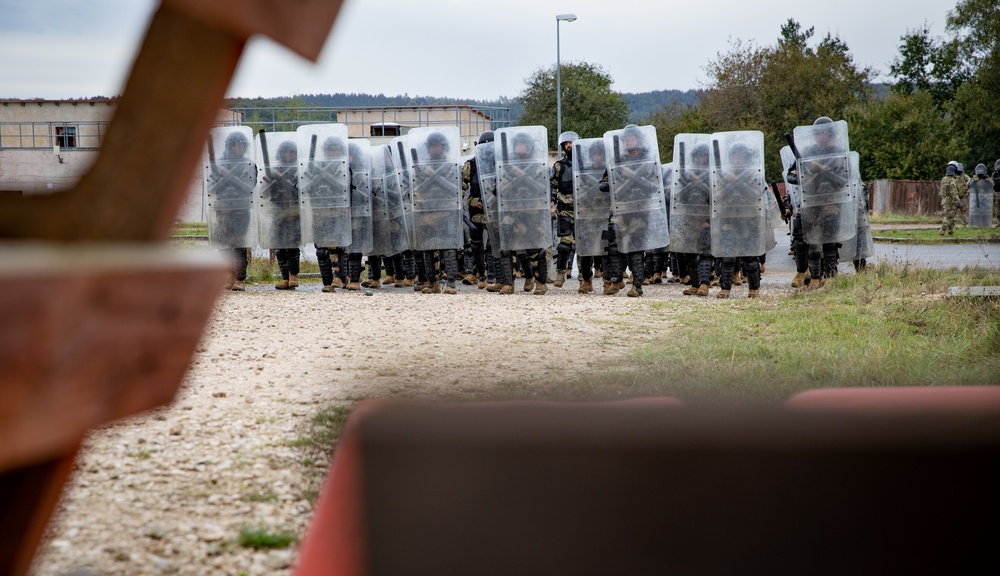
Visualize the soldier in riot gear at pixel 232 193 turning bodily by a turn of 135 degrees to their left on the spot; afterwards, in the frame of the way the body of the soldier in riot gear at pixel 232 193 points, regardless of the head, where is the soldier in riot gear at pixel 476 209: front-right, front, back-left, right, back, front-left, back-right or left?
front-right

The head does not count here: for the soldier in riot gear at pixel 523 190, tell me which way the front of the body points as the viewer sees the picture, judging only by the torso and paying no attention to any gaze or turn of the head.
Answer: toward the camera

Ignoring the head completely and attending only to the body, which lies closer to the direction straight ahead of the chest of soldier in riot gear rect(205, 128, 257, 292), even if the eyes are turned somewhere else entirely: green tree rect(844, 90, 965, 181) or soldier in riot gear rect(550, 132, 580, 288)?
the soldier in riot gear

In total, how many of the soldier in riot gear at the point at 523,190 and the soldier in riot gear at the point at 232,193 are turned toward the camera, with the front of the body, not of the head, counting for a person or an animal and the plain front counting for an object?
2

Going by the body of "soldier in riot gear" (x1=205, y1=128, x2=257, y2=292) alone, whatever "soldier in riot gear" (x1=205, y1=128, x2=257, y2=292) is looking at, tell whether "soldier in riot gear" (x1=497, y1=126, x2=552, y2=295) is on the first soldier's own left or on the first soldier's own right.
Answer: on the first soldier's own left

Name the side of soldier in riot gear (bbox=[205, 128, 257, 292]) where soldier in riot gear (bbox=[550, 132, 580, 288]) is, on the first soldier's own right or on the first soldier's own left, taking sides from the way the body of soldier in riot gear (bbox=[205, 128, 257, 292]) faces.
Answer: on the first soldier's own left

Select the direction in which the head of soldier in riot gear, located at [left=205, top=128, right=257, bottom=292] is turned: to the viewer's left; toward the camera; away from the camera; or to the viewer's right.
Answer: toward the camera

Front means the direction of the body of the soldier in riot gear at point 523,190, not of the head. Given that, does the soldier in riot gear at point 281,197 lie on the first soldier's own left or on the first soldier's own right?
on the first soldier's own right

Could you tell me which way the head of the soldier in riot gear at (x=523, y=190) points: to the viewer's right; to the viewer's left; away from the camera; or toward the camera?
toward the camera

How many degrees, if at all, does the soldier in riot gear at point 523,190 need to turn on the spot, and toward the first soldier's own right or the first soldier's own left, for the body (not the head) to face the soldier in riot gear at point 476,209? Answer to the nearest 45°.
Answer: approximately 135° to the first soldier's own right

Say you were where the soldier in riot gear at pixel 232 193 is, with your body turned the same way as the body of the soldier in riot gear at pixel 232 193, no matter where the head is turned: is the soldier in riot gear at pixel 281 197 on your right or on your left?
on your left

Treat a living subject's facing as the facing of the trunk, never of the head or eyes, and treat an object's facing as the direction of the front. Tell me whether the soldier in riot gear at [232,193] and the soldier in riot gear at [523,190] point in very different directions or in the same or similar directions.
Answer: same or similar directions

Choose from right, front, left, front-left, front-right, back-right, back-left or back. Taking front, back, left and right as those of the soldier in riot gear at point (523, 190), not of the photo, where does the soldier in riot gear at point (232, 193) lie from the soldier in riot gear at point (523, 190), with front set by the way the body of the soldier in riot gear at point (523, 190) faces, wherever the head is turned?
right

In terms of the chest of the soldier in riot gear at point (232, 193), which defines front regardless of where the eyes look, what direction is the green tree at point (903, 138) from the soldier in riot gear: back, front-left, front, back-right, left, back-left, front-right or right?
back-left

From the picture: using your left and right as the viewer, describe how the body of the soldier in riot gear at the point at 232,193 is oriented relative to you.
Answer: facing the viewer
